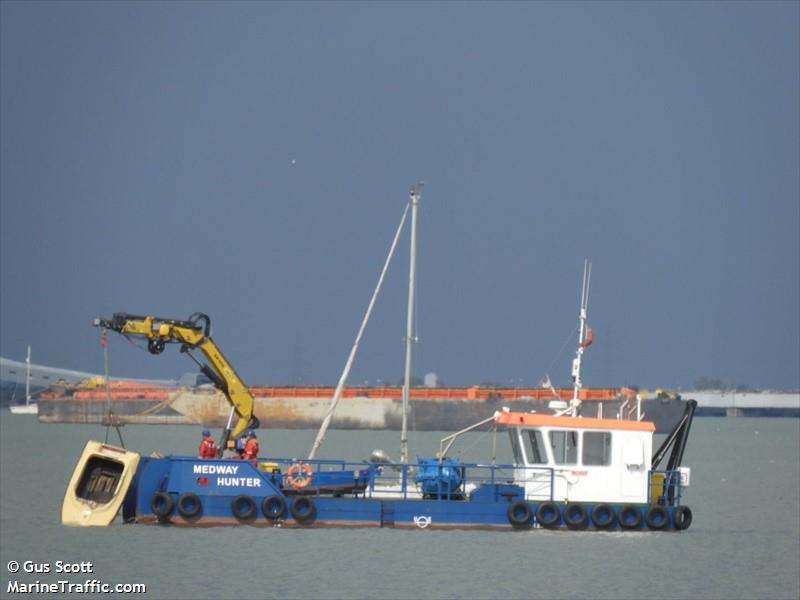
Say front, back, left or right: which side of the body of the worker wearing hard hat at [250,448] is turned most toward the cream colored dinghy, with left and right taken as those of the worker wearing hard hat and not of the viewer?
front

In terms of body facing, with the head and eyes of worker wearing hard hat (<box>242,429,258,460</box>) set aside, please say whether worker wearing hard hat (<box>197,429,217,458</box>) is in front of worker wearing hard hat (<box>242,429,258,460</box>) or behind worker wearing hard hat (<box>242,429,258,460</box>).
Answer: in front

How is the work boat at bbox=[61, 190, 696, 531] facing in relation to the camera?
to the viewer's left

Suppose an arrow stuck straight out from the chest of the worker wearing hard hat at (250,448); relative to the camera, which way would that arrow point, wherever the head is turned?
to the viewer's left
